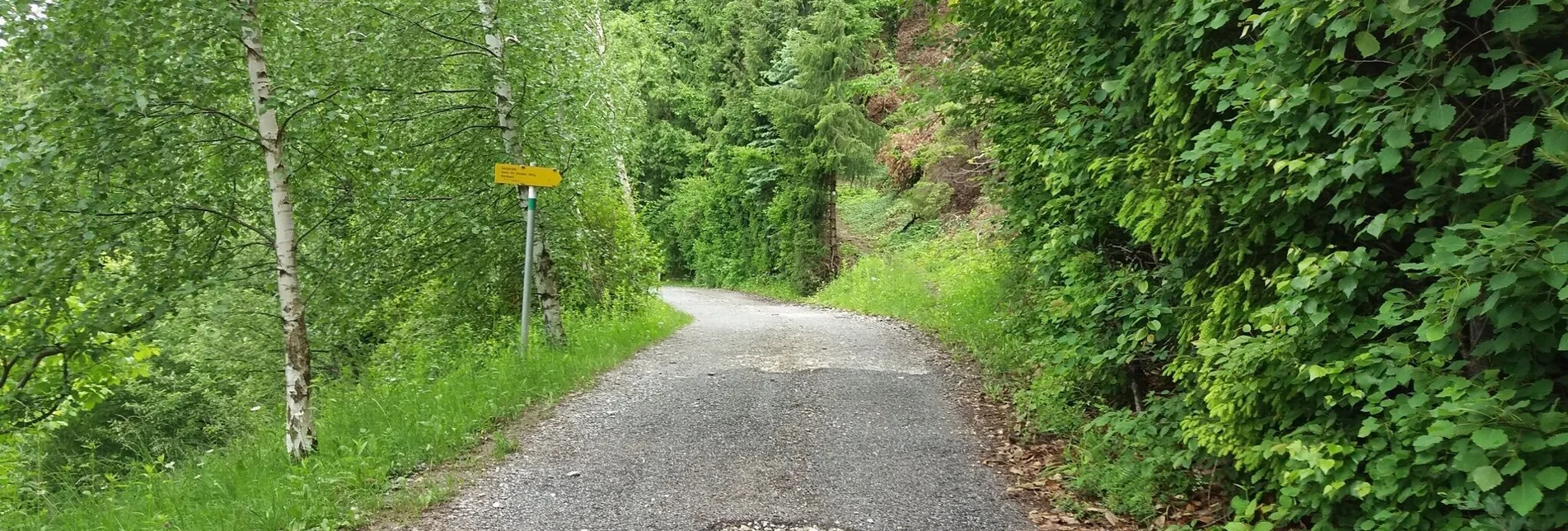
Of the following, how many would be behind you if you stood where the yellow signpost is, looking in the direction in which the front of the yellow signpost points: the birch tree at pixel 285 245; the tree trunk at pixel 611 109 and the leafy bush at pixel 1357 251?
1

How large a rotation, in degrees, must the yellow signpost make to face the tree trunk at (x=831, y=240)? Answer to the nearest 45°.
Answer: approximately 135° to its left

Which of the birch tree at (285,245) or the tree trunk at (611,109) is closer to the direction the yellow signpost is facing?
the birch tree

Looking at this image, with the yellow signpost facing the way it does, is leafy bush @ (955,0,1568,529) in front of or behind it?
in front

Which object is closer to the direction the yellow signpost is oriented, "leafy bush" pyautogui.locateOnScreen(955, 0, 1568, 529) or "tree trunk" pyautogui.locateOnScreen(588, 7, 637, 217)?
the leafy bush

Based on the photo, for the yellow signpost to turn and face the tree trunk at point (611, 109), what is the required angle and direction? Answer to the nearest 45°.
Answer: approximately 180°

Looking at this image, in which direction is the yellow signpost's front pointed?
toward the camera

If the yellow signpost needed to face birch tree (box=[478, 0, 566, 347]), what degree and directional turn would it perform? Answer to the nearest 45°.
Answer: approximately 180°

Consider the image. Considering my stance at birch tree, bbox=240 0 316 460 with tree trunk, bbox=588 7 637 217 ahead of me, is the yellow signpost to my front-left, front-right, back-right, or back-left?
front-right
